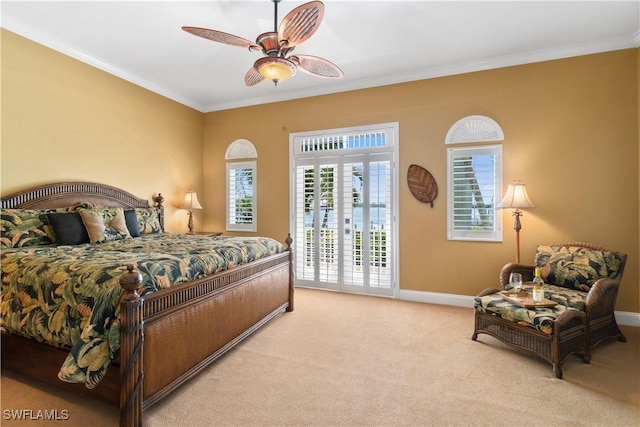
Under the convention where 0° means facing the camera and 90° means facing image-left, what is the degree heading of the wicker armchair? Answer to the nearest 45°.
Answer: approximately 45°

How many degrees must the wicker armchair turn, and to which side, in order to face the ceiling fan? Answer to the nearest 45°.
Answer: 0° — it already faces it

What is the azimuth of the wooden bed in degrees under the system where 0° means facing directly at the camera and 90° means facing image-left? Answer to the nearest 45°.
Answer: approximately 315°

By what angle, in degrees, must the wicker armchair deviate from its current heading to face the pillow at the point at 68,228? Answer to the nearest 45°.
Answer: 0° — it already faces it

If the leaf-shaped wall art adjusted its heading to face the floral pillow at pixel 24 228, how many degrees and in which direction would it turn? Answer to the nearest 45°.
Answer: approximately 45° to its right

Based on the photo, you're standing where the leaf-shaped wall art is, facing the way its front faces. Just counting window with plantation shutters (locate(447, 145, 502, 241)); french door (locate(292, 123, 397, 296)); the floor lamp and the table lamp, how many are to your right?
2

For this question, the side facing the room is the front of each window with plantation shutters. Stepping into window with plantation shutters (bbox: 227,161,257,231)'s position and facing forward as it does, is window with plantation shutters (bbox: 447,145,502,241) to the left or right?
on its left
